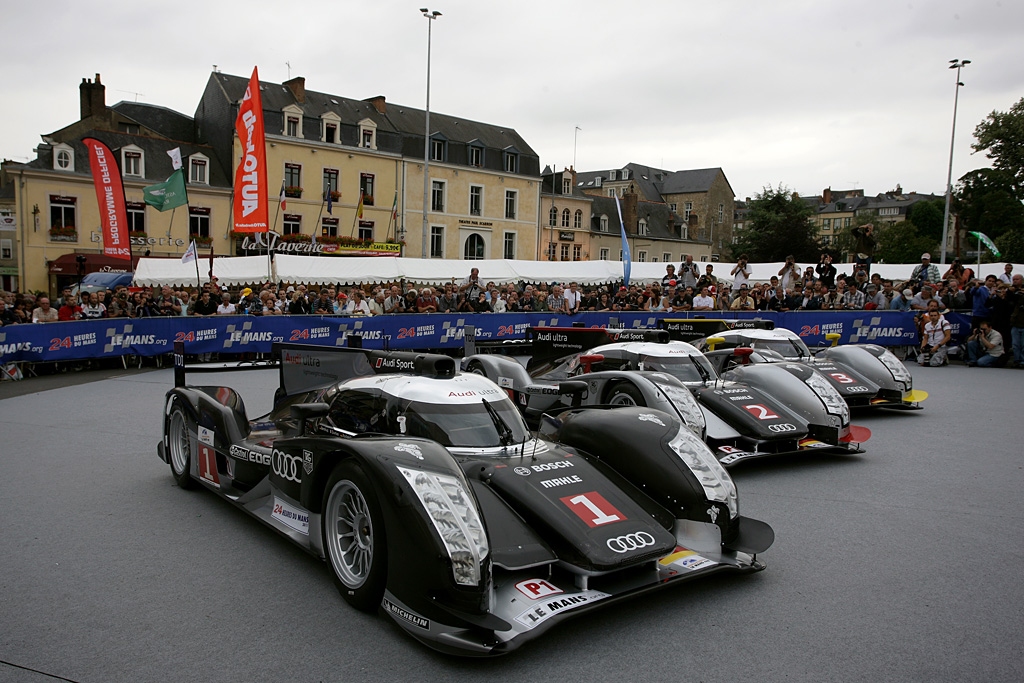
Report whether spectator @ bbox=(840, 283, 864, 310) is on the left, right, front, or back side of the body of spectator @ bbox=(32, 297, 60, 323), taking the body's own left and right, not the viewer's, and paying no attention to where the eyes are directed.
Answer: left

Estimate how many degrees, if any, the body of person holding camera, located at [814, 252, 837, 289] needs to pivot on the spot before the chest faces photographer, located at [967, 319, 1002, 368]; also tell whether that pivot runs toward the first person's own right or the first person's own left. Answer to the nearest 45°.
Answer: approximately 45° to the first person's own left

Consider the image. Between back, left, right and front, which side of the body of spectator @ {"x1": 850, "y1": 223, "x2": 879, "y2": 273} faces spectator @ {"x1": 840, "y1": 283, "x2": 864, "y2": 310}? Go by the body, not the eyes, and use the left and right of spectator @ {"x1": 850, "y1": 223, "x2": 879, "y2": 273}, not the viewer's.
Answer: front

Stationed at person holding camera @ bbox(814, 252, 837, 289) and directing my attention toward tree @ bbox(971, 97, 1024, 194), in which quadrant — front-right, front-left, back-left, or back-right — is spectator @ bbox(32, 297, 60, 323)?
back-left

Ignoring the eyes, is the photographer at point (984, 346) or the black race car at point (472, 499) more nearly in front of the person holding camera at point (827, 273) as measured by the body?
the black race car

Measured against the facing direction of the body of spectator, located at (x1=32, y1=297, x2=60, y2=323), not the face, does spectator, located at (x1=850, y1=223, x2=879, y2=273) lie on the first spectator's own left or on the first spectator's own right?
on the first spectator's own left

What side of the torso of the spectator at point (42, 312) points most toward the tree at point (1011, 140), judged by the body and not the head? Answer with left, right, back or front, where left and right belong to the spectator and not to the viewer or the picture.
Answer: left

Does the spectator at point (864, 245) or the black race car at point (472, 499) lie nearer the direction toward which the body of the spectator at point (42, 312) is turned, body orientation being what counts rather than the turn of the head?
the black race car

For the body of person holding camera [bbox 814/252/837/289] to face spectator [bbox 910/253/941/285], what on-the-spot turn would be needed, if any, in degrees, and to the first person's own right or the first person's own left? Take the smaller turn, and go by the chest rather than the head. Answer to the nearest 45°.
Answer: approximately 90° to the first person's own left

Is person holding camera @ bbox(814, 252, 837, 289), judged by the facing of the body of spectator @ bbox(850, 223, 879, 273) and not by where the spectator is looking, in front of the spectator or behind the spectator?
in front

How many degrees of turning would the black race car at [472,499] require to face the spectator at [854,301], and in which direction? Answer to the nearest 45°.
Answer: approximately 90° to its left

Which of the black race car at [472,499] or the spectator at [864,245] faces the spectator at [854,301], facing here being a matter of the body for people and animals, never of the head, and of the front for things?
the spectator at [864,245]
